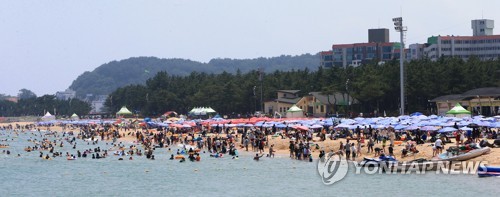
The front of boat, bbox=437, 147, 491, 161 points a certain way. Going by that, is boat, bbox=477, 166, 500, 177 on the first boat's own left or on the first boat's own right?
on the first boat's own right

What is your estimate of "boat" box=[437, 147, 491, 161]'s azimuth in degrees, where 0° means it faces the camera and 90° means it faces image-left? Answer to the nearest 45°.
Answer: approximately 270°
